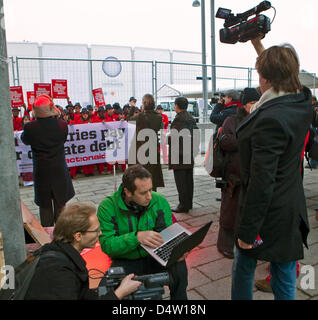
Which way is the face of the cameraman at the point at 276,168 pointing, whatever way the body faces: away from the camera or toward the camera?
away from the camera

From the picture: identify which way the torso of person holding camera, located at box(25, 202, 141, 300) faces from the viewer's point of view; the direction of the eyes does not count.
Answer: to the viewer's right

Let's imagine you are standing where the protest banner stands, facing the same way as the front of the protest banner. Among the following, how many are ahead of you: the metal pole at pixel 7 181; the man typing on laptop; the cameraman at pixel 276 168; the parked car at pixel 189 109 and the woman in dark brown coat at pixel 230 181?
4

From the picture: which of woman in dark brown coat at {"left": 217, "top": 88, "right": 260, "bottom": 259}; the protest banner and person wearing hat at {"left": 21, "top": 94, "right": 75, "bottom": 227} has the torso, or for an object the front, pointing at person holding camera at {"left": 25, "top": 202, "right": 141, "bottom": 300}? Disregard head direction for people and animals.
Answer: the protest banner

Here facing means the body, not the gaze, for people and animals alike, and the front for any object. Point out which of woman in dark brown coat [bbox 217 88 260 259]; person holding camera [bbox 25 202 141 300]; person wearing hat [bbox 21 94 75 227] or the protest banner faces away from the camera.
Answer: the person wearing hat

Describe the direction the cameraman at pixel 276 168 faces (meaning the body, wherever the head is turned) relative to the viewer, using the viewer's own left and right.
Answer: facing away from the viewer and to the left of the viewer

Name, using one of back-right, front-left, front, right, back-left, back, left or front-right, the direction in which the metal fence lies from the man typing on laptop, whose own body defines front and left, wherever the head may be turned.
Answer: back-left

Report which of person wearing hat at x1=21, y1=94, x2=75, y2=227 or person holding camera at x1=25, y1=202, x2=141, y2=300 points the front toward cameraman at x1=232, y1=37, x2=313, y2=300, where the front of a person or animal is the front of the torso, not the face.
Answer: the person holding camera

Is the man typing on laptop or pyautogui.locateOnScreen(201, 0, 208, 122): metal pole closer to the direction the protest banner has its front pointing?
the man typing on laptop

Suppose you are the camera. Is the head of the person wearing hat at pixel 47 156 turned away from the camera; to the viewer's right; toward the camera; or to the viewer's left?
away from the camera

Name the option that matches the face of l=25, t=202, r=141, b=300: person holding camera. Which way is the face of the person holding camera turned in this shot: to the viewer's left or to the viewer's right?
to the viewer's right

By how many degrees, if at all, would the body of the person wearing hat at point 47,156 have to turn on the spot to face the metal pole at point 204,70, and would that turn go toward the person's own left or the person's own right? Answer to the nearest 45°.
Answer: approximately 45° to the person's own right
